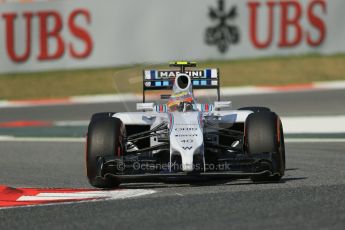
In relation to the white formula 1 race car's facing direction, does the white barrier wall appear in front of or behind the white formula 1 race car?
behind

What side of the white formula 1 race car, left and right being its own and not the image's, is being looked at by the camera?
front
